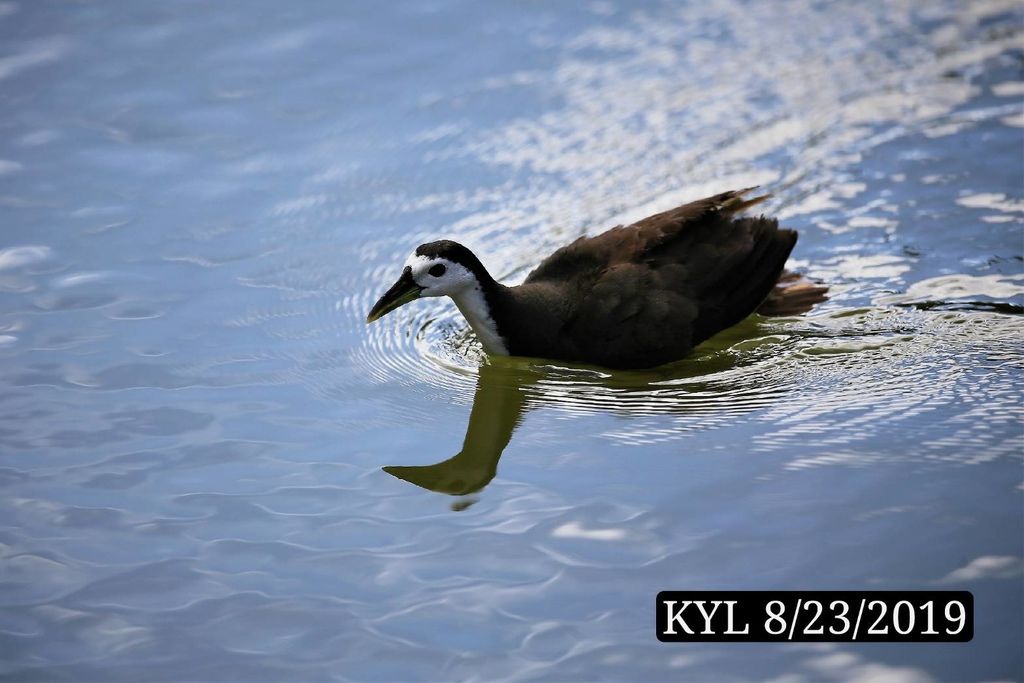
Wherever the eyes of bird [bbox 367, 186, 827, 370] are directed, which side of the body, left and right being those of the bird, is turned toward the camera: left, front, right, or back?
left
